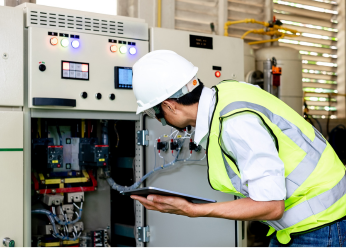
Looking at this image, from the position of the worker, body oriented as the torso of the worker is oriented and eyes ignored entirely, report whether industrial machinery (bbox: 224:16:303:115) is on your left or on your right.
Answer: on your right

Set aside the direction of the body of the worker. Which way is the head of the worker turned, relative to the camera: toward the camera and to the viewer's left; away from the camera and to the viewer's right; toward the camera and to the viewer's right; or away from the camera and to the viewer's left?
away from the camera and to the viewer's left

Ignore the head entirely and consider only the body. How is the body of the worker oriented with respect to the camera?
to the viewer's left
